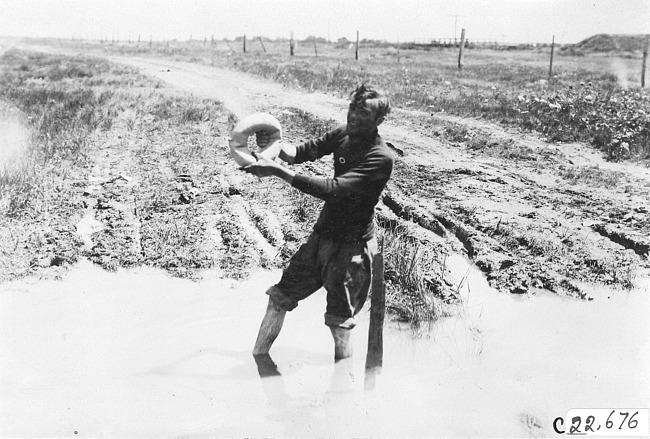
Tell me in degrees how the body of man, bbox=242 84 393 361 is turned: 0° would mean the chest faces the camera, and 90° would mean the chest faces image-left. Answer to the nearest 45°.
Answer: approximately 45°
